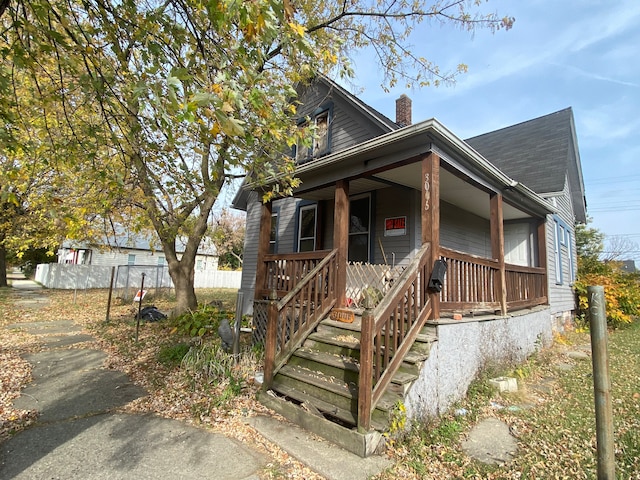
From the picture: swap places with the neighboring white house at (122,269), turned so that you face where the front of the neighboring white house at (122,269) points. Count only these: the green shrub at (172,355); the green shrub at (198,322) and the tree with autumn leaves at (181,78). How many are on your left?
3

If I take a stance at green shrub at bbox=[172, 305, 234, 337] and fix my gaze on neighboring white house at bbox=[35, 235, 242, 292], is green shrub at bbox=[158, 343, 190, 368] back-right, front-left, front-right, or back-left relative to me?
back-left

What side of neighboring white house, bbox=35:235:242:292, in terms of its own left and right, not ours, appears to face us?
left

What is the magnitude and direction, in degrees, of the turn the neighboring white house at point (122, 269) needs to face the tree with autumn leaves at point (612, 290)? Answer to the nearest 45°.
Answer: approximately 135° to its left

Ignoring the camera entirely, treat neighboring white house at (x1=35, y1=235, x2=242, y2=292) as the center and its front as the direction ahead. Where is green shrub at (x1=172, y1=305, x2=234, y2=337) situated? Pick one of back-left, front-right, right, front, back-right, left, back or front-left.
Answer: left

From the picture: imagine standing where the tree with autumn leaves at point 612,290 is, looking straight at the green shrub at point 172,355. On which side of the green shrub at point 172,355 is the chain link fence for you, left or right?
right

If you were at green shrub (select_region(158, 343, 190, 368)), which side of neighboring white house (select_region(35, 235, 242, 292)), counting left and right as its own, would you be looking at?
left
